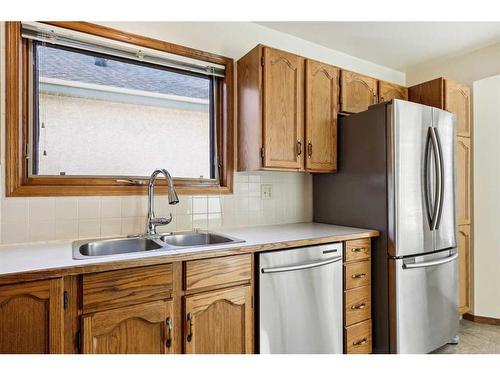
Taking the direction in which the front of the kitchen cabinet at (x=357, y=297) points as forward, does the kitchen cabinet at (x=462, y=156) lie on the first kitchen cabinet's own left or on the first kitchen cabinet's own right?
on the first kitchen cabinet's own left

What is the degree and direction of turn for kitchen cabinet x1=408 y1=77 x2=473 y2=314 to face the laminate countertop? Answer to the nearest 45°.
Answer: approximately 90° to its right

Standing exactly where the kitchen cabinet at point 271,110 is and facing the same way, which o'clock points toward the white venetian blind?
The white venetian blind is roughly at 4 o'clock from the kitchen cabinet.

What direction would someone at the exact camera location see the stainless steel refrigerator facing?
facing the viewer and to the right of the viewer

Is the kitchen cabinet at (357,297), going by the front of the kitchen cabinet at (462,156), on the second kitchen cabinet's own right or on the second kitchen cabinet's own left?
on the second kitchen cabinet's own right

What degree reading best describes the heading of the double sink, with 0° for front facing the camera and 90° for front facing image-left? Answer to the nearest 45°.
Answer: approximately 315°

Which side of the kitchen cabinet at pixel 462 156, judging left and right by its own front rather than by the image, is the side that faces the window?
right

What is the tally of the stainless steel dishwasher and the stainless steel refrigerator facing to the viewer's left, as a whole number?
0

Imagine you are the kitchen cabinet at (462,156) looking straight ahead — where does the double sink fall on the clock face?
The double sink is roughly at 3 o'clock from the kitchen cabinet.

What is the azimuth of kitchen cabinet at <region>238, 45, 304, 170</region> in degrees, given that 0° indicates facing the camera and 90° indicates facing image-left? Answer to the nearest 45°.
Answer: approximately 315°
